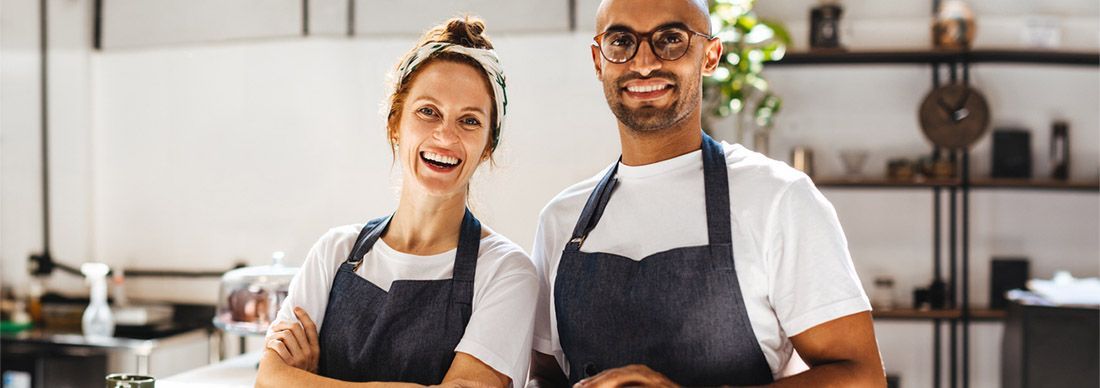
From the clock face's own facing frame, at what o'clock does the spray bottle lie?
The spray bottle is roughly at 2 o'clock from the clock face.
